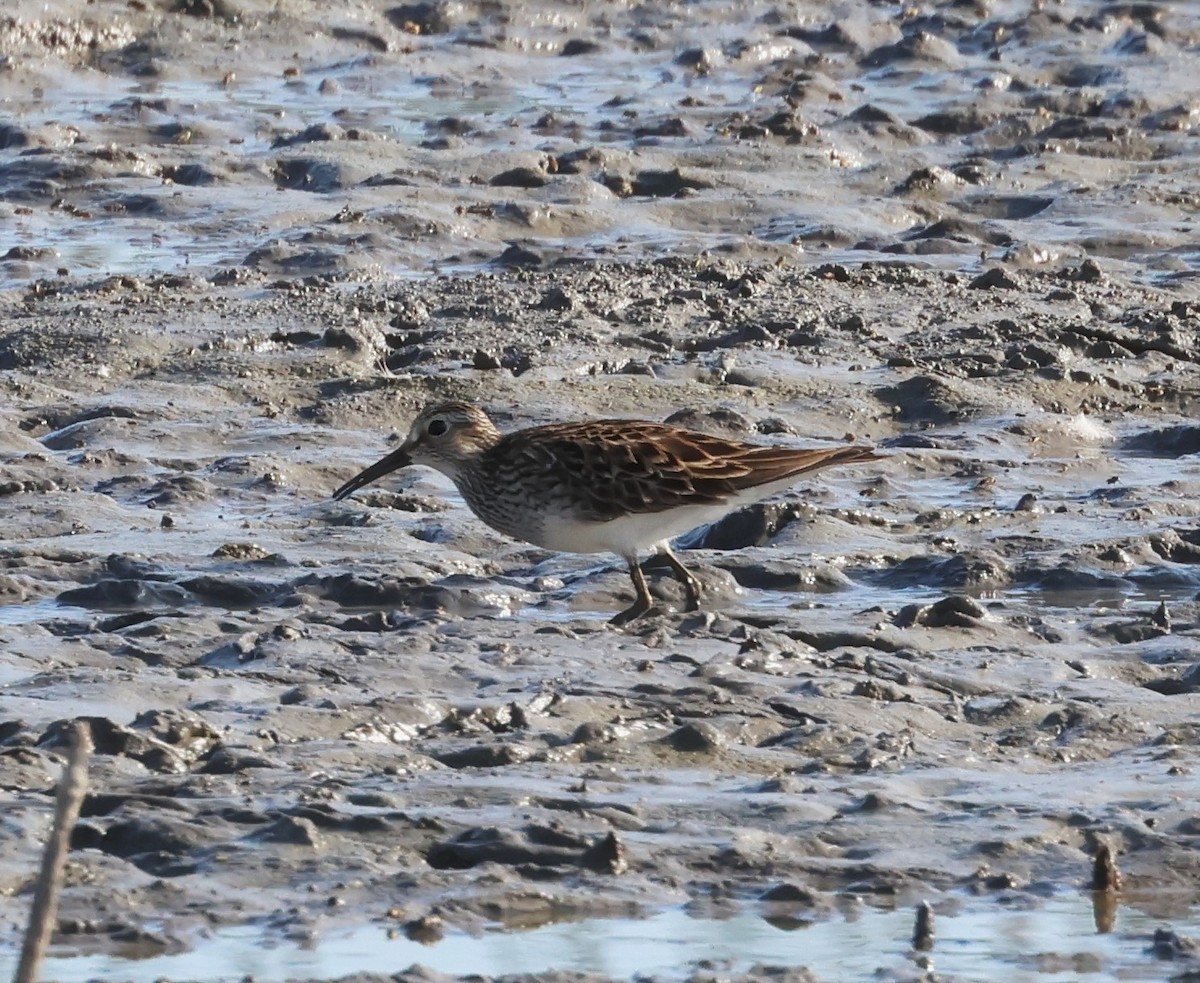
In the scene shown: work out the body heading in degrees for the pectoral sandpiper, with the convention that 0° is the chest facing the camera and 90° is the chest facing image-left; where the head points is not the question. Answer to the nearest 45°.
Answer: approximately 90°

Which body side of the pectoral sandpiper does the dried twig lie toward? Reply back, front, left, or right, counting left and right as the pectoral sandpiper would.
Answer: left
